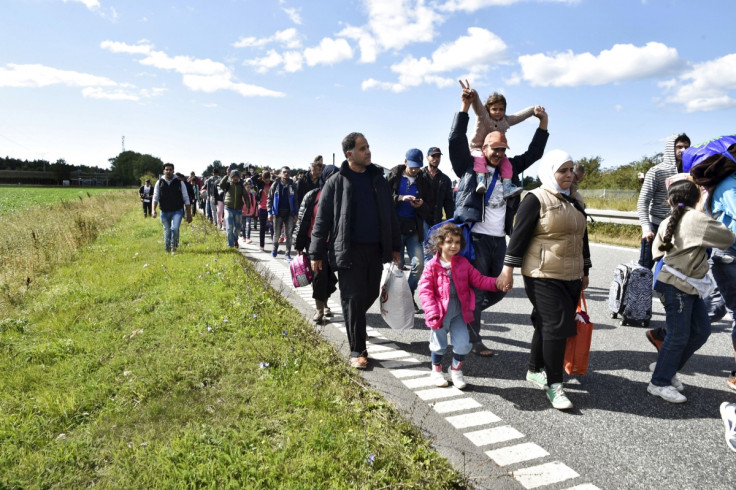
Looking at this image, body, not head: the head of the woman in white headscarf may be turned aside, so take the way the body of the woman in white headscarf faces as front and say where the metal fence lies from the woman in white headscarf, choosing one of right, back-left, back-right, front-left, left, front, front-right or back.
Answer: back-left

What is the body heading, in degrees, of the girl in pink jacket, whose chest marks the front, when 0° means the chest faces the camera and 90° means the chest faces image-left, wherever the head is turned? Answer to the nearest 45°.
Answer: approximately 0°

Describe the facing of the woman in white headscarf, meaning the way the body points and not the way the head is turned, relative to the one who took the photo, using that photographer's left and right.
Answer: facing the viewer and to the right of the viewer

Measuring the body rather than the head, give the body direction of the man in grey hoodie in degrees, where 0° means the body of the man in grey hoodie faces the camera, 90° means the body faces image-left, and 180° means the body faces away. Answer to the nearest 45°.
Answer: approximately 315°

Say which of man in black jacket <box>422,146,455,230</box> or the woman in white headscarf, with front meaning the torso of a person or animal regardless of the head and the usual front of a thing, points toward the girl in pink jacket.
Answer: the man in black jacket

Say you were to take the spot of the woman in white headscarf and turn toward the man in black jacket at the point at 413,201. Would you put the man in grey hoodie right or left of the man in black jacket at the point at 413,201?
right

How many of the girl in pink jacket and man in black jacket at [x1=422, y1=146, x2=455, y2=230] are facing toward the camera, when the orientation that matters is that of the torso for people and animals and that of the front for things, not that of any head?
2

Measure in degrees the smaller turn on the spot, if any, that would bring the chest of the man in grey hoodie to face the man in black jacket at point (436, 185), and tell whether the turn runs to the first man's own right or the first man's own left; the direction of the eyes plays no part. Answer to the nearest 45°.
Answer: approximately 135° to the first man's own right

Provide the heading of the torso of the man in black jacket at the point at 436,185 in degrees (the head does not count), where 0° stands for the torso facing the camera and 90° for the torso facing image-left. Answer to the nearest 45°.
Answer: approximately 0°

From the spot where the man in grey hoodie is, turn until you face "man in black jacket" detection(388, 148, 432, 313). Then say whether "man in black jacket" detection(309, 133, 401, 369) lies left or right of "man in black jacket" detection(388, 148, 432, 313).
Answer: left

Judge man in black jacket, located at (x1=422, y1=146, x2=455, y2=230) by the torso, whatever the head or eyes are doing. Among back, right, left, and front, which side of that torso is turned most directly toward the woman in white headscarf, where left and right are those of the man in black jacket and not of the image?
front

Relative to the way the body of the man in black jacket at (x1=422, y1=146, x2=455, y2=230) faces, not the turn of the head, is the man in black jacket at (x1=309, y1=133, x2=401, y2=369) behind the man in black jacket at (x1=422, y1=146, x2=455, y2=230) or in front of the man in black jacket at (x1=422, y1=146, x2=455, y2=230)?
in front
